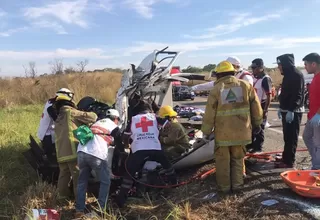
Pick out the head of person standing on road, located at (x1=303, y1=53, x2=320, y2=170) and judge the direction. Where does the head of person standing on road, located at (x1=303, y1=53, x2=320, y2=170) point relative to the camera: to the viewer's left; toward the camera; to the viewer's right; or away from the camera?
to the viewer's left

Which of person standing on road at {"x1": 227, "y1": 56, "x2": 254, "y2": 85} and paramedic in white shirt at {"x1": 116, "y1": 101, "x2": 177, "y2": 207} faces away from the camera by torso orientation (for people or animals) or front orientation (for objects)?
the paramedic in white shirt

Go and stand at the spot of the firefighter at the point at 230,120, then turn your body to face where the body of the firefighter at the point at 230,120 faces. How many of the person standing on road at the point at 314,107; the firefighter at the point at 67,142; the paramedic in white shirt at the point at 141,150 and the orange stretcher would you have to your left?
2

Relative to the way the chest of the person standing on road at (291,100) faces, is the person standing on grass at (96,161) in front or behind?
in front

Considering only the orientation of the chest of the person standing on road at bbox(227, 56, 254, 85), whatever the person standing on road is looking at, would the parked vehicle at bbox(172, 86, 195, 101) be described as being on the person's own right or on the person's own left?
on the person's own right

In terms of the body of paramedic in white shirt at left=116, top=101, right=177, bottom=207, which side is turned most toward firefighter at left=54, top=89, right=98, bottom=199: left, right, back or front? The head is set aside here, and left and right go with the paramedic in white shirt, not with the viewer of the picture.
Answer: left

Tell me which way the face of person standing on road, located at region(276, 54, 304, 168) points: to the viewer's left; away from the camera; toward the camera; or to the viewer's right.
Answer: to the viewer's left

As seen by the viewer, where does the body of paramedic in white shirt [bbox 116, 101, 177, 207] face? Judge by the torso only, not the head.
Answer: away from the camera

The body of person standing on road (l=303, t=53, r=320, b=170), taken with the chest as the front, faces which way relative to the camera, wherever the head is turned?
to the viewer's left

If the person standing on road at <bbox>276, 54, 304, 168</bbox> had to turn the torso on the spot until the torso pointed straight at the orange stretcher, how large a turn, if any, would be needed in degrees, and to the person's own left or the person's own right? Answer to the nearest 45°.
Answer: approximately 90° to the person's own left

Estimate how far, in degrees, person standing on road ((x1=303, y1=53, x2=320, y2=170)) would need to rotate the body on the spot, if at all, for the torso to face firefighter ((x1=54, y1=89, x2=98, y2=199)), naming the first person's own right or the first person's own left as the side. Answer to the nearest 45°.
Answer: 0° — they already face them
